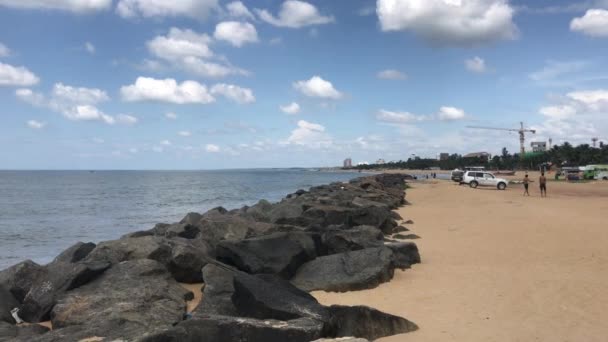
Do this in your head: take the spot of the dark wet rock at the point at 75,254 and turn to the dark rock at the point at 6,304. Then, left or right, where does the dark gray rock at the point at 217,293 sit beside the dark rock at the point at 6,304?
left

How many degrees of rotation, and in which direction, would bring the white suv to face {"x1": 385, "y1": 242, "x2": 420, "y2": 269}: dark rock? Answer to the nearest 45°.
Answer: approximately 90° to its right

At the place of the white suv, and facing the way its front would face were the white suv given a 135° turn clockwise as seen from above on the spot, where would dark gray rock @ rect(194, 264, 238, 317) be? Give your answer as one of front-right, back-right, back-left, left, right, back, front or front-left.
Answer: front-left

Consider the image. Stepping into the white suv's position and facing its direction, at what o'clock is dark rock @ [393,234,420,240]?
The dark rock is roughly at 3 o'clock from the white suv.

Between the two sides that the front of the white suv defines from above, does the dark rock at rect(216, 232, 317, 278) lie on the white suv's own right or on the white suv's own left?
on the white suv's own right

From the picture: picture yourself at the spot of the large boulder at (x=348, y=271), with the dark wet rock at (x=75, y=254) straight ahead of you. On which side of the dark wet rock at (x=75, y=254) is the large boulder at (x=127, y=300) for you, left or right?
left

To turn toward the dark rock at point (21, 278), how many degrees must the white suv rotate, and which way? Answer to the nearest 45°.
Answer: approximately 90° to its right

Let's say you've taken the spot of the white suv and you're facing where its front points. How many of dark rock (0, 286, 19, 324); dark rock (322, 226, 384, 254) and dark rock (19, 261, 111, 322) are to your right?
3

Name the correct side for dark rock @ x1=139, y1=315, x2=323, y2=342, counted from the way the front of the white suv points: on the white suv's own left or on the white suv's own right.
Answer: on the white suv's own right

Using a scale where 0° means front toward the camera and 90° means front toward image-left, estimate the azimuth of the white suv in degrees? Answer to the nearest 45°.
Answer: approximately 270°
